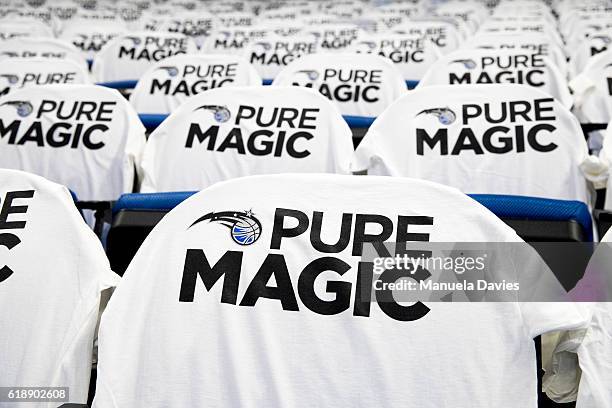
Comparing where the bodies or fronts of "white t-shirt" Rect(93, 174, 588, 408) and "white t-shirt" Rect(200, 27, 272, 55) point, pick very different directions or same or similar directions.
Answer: same or similar directions

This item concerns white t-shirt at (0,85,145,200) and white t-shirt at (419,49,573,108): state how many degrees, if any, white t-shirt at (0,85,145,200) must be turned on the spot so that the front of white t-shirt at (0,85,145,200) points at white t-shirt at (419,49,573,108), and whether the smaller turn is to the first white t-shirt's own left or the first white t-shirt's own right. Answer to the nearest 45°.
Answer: approximately 90° to the first white t-shirt's own left

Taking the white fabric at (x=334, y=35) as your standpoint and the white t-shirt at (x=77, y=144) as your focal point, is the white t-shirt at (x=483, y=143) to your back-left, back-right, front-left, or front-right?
front-left

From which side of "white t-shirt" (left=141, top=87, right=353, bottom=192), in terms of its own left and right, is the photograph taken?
front

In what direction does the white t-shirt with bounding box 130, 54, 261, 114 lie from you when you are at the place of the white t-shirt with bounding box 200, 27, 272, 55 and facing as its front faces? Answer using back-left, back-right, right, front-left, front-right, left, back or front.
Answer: front

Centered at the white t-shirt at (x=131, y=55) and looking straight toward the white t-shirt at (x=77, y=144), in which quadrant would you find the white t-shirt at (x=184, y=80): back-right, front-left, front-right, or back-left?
front-left

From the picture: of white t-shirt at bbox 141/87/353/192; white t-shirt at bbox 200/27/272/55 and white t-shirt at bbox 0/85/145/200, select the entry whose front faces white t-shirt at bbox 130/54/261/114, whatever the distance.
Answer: white t-shirt at bbox 200/27/272/55

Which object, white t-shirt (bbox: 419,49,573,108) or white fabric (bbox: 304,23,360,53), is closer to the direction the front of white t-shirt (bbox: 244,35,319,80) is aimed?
the white t-shirt

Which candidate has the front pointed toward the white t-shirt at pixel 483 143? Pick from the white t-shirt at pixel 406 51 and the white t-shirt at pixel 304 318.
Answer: the white t-shirt at pixel 406 51

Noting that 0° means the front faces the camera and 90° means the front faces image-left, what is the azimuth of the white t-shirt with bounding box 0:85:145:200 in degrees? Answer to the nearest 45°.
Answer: approximately 0°

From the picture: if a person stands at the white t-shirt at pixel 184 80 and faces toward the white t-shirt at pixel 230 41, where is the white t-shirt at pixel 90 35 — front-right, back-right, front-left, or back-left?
front-left

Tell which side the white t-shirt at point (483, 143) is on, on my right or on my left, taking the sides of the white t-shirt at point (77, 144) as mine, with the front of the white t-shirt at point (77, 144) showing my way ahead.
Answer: on my left

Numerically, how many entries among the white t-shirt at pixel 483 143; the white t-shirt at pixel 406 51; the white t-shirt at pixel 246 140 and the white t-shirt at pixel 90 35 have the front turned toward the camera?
4

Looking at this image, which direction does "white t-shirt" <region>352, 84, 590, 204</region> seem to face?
toward the camera
